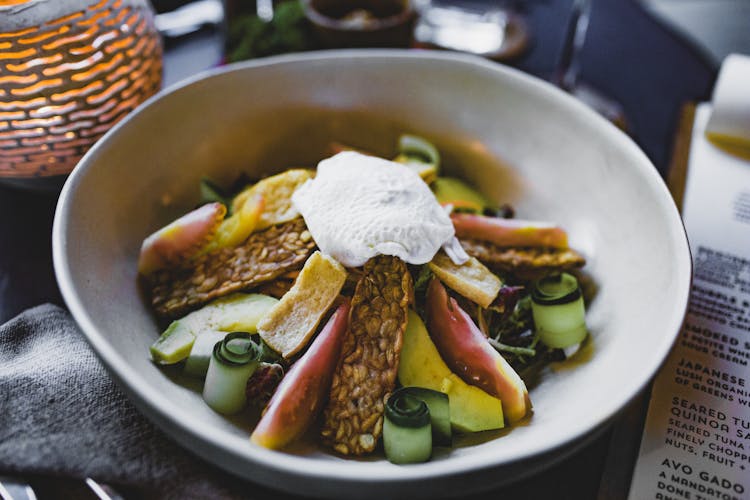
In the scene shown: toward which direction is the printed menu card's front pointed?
toward the camera

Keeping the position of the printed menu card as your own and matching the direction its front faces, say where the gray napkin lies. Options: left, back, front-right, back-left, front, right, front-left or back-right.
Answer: front-right
